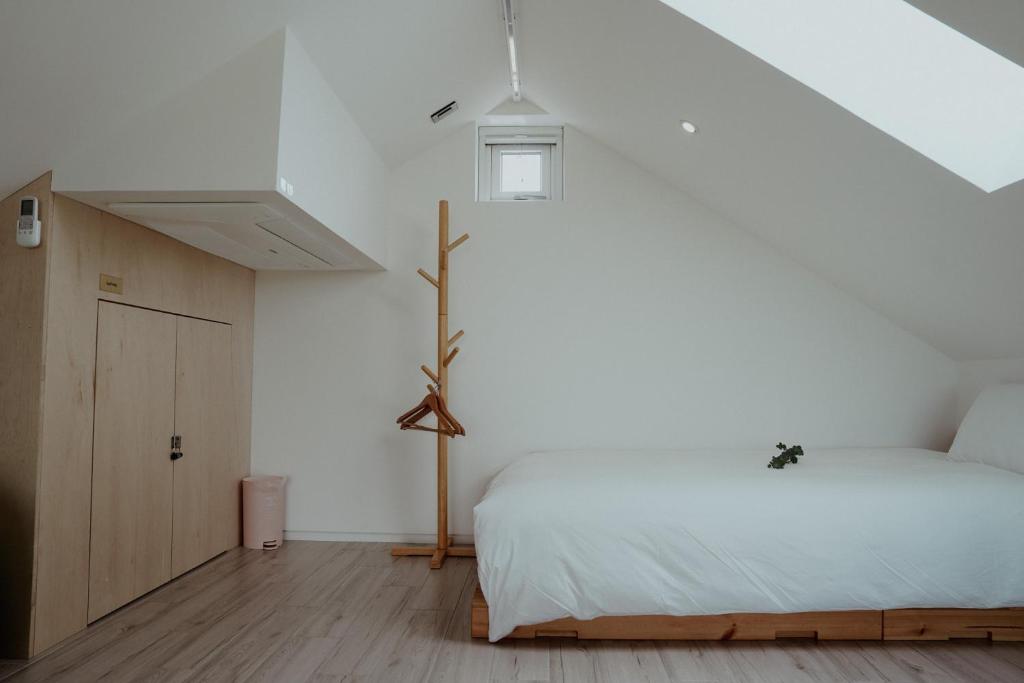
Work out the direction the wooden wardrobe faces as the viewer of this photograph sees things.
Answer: facing the viewer and to the right of the viewer

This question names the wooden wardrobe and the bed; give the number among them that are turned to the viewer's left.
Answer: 1

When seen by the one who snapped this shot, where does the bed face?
facing to the left of the viewer

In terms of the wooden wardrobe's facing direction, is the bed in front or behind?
in front

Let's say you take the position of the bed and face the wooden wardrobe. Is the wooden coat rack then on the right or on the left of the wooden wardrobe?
right

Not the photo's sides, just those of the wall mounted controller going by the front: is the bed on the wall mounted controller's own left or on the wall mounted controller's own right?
on the wall mounted controller's own left

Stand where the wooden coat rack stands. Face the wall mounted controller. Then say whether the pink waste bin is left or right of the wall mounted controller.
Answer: right
